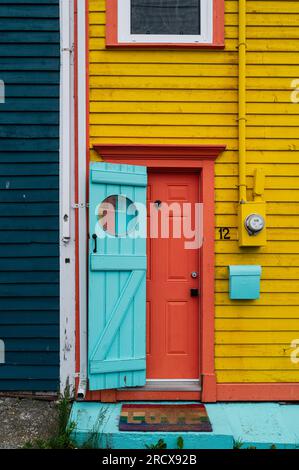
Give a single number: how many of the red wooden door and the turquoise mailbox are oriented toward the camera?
2

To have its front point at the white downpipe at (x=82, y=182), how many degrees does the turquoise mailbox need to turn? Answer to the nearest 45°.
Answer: approximately 90° to its right

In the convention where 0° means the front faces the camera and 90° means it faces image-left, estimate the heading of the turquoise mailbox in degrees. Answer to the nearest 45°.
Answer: approximately 0°

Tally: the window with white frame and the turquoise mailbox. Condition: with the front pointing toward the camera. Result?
2

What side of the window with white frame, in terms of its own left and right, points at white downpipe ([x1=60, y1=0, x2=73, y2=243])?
right
